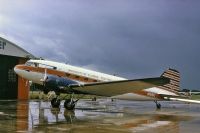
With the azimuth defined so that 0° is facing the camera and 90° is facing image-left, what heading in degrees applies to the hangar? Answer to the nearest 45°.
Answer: approximately 0°

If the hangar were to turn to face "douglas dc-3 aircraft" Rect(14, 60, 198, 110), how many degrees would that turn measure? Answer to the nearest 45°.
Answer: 0° — it already faces it
